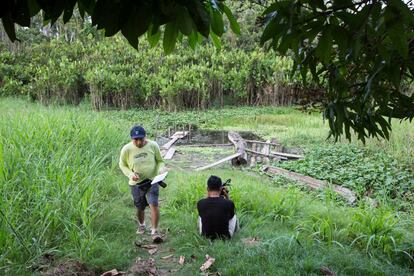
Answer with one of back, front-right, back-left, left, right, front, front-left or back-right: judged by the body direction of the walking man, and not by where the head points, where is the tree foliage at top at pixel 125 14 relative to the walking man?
front

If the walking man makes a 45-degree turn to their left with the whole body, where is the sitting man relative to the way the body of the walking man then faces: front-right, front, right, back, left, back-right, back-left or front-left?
front

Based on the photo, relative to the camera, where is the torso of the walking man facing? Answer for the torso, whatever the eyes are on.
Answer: toward the camera

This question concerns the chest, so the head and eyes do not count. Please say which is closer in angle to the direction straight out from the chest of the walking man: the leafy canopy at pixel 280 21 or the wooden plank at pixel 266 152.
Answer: the leafy canopy

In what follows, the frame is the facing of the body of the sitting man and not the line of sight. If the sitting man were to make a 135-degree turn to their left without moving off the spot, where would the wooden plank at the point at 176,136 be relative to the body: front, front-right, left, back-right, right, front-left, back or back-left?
back-right

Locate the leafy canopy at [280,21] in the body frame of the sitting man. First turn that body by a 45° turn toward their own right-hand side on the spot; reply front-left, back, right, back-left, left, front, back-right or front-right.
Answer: back-right

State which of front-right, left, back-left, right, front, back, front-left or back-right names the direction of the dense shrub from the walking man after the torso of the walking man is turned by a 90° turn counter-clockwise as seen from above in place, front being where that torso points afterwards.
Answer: left

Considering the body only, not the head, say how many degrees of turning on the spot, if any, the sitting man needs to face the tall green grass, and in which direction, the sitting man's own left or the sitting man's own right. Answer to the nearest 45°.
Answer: approximately 90° to the sitting man's own left

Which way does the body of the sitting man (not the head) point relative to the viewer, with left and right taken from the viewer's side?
facing away from the viewer

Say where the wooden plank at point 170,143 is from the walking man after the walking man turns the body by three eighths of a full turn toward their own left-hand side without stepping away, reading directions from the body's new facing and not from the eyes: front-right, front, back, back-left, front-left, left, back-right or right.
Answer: front-left

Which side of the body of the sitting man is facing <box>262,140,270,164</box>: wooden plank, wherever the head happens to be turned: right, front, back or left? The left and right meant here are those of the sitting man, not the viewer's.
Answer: front

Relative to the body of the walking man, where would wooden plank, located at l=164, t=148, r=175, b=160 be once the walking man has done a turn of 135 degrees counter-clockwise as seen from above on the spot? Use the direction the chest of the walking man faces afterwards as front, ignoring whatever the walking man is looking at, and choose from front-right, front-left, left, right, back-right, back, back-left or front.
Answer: front-left

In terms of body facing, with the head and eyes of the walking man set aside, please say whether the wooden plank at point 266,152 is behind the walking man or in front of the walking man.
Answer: behind

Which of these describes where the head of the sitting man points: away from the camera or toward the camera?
away from the camera
